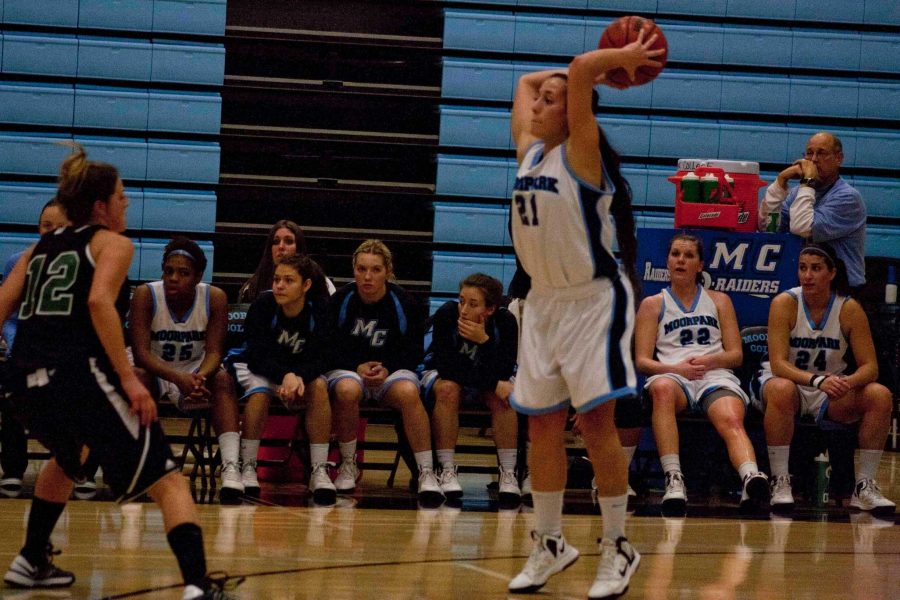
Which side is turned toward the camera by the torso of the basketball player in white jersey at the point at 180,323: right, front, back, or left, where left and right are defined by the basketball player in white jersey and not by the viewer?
front

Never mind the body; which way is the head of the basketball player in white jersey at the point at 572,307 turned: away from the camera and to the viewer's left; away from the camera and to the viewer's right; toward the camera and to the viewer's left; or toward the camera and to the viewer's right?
toward the camera and to the viewer's left

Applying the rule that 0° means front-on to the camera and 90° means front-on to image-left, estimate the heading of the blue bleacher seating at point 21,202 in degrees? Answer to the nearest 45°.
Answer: approximately 0°

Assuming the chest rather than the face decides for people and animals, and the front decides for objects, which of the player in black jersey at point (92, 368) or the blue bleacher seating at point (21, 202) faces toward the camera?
the blue bleacher seating

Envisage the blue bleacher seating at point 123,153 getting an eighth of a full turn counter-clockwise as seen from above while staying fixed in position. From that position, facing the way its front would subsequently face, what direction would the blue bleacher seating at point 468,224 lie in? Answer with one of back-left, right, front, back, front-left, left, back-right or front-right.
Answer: front-left

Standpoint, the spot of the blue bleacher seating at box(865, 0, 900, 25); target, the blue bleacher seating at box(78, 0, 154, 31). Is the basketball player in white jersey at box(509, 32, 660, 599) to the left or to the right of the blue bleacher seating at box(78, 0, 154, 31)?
left

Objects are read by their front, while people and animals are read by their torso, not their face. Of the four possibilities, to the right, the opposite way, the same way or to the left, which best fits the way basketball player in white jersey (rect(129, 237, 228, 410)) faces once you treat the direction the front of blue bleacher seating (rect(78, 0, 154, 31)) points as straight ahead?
the same way

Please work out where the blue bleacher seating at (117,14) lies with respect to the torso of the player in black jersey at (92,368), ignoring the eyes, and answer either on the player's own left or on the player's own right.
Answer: on the player's own left

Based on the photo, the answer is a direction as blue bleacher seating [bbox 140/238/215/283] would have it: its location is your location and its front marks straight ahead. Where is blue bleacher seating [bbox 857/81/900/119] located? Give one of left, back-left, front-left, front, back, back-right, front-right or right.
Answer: left

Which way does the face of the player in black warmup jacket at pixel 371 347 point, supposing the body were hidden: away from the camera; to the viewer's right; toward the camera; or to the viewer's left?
toward the camera

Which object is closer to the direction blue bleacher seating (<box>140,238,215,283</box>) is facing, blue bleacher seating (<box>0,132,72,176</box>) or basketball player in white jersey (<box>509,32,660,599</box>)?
the basketball player in white jersey

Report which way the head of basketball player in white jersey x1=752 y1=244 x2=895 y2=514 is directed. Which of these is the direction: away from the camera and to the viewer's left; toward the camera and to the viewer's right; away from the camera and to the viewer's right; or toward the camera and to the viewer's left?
toward the camera and to the viewer's left

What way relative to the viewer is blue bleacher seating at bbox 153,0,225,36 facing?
toward the camera

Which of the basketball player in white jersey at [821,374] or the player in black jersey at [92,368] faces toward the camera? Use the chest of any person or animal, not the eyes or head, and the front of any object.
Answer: the basketball player in white jersey

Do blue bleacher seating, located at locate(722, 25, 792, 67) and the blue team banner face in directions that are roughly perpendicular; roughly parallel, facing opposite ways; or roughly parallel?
roughly parallel

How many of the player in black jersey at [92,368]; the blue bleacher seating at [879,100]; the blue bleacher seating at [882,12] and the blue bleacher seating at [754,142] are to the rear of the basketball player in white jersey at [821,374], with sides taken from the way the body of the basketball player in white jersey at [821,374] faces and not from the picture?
3

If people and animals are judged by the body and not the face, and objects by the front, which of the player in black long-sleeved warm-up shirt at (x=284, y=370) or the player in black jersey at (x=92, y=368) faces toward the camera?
the player in black long-sleeved warm-up shirt at (x=284, y=370)

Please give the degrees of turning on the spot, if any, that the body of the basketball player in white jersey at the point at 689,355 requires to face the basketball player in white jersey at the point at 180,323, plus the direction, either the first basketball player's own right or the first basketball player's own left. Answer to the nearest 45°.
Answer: approximately 90° to the first basketball player's own right

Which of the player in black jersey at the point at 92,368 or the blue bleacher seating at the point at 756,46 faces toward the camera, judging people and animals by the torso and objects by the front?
the blue bleacher seating

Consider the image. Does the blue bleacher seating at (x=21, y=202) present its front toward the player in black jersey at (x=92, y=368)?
yes
